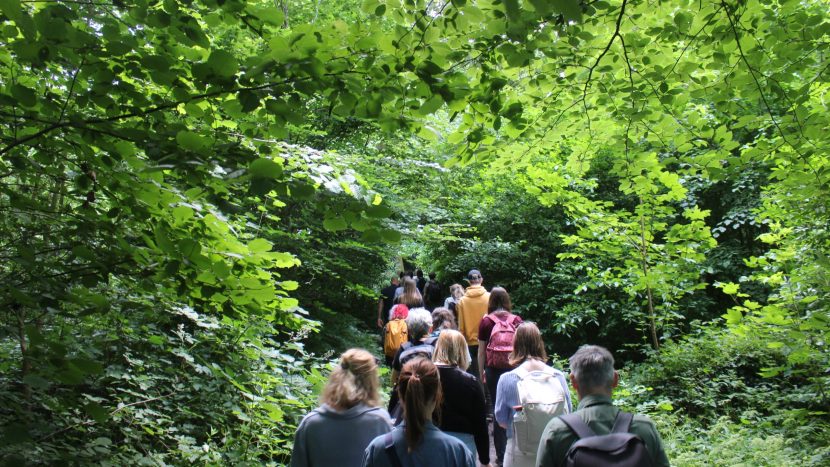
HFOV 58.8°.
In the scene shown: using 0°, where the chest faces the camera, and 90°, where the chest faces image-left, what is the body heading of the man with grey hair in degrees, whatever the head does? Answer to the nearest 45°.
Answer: approximately 180°

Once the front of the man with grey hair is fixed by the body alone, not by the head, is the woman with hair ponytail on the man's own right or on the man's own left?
on the man's own left

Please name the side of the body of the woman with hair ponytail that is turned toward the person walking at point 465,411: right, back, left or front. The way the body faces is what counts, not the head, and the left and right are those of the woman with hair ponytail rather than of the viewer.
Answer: front

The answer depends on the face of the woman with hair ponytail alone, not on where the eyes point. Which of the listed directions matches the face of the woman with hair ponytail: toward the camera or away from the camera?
away from the camera

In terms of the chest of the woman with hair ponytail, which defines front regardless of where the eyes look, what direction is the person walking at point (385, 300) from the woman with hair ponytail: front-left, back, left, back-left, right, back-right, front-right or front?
front

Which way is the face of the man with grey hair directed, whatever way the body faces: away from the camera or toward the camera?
away from the camera

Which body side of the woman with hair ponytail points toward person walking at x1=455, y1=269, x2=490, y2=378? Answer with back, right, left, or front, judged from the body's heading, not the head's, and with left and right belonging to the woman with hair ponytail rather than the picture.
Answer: front

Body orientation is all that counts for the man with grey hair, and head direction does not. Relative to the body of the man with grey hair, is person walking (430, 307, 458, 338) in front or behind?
in front

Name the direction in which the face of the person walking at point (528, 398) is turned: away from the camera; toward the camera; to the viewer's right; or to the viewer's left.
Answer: away from the camera

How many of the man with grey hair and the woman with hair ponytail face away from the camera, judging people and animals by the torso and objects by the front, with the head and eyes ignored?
2

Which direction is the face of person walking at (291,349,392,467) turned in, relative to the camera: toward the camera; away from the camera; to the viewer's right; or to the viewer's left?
away from the camera

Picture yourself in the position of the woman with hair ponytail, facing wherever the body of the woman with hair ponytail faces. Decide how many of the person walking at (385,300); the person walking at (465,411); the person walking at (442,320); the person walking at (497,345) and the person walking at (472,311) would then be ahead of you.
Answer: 5

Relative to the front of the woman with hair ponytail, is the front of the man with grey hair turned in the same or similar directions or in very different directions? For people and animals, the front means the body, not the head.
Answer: same or similar directions

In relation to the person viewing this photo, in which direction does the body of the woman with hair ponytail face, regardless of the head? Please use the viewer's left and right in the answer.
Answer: facing away from the viewer

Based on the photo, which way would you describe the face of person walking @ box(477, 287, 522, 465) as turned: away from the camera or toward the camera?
away from the camera
